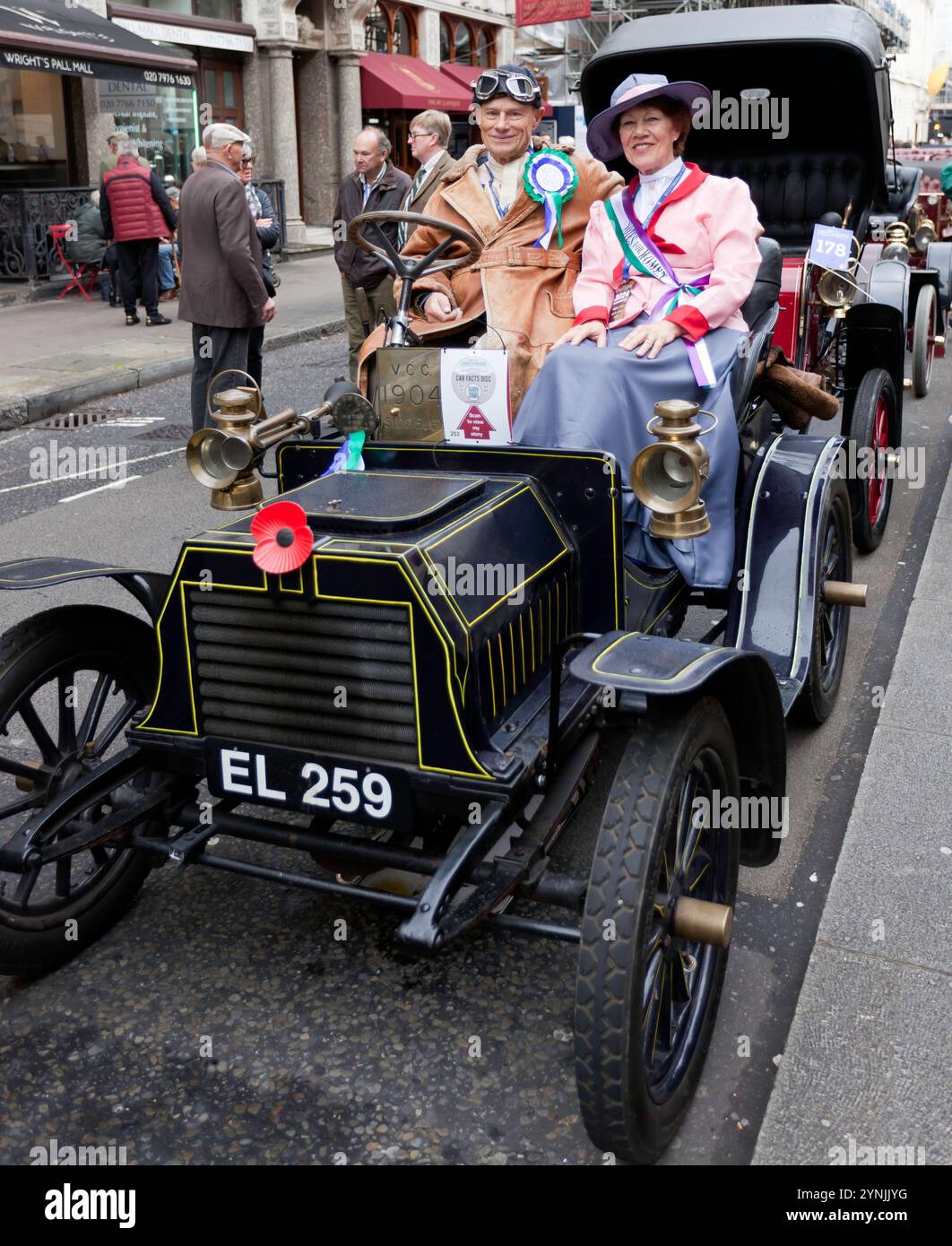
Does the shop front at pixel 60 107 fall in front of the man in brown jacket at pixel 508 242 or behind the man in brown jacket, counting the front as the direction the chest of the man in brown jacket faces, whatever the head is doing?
behind

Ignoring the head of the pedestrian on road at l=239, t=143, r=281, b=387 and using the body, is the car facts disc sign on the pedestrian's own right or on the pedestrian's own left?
on the pedestrian's own left

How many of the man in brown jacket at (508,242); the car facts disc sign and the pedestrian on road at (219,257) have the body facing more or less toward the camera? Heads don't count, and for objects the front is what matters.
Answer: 2

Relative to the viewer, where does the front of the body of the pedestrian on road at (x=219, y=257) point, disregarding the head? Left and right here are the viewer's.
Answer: facing away from the viewer and to the right of the viewer

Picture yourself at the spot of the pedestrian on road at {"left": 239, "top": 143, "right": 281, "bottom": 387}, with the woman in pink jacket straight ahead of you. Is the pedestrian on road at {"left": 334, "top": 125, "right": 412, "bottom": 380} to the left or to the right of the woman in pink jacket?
left

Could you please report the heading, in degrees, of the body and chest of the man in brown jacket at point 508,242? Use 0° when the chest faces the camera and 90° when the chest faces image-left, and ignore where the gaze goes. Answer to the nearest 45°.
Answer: approximately 0°
